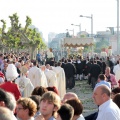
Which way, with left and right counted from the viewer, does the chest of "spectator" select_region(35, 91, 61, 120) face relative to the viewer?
facing the viewer and to the left of the viewer

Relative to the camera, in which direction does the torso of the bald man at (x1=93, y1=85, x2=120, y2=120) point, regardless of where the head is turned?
to the viewer's left

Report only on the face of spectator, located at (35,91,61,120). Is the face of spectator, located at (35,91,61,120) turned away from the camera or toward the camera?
toward the camera

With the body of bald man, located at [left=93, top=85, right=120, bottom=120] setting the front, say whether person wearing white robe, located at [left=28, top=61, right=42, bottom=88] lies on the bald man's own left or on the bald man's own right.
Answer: on the bald man's own right

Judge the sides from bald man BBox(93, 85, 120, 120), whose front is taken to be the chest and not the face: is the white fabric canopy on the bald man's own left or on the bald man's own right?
on the bald man's own right

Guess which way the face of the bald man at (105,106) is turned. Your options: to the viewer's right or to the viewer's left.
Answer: to the viewer's left

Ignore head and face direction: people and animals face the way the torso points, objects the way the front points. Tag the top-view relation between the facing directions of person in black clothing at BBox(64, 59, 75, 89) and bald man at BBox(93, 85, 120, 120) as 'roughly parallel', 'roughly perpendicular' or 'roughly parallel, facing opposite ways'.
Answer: roughly perpendicular
